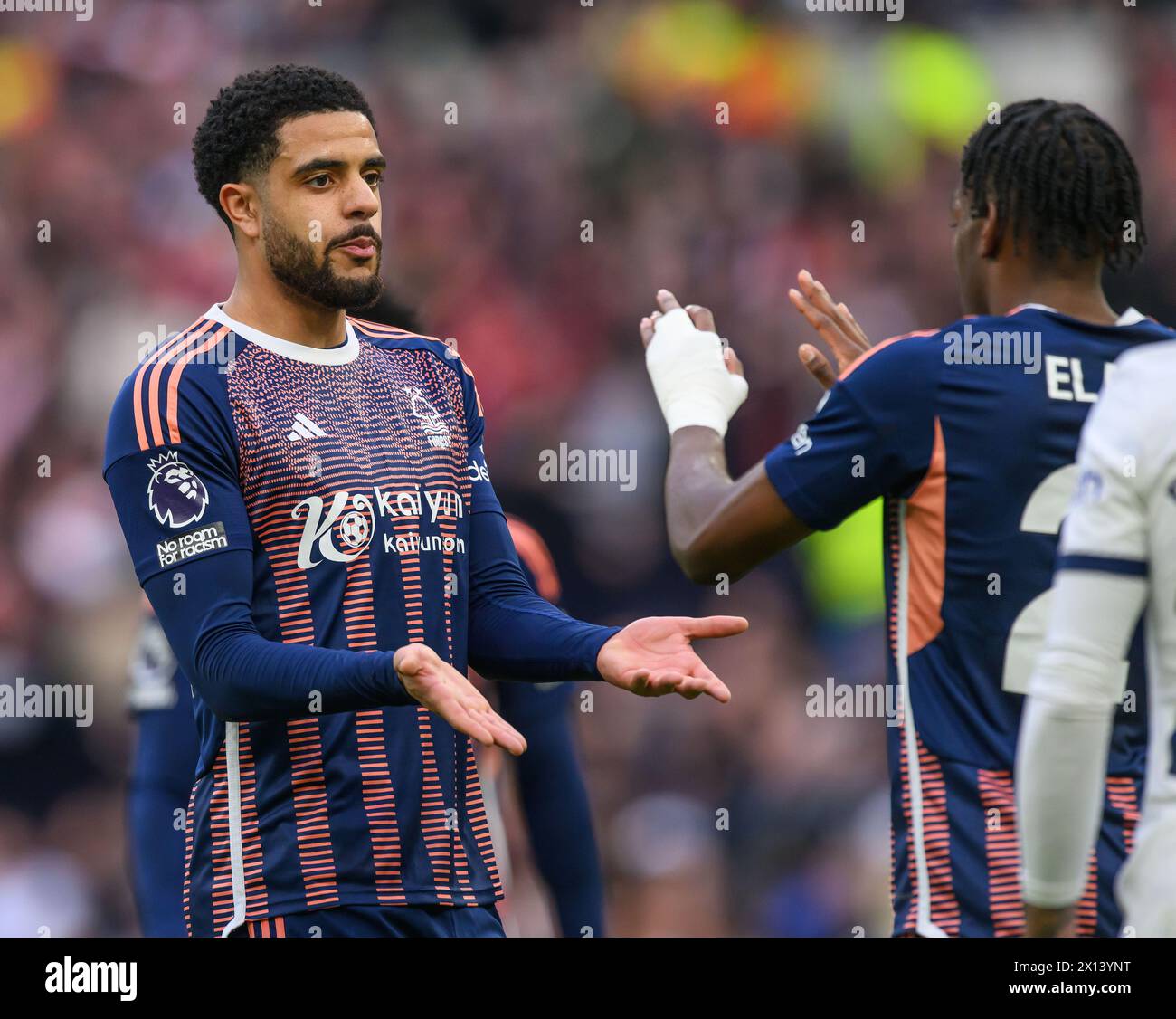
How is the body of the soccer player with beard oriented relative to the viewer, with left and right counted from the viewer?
facing the viewer and to the right of the viewer

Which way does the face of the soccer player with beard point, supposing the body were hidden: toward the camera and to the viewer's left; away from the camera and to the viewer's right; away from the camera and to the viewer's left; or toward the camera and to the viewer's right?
toward the camera and to the viewer's right
